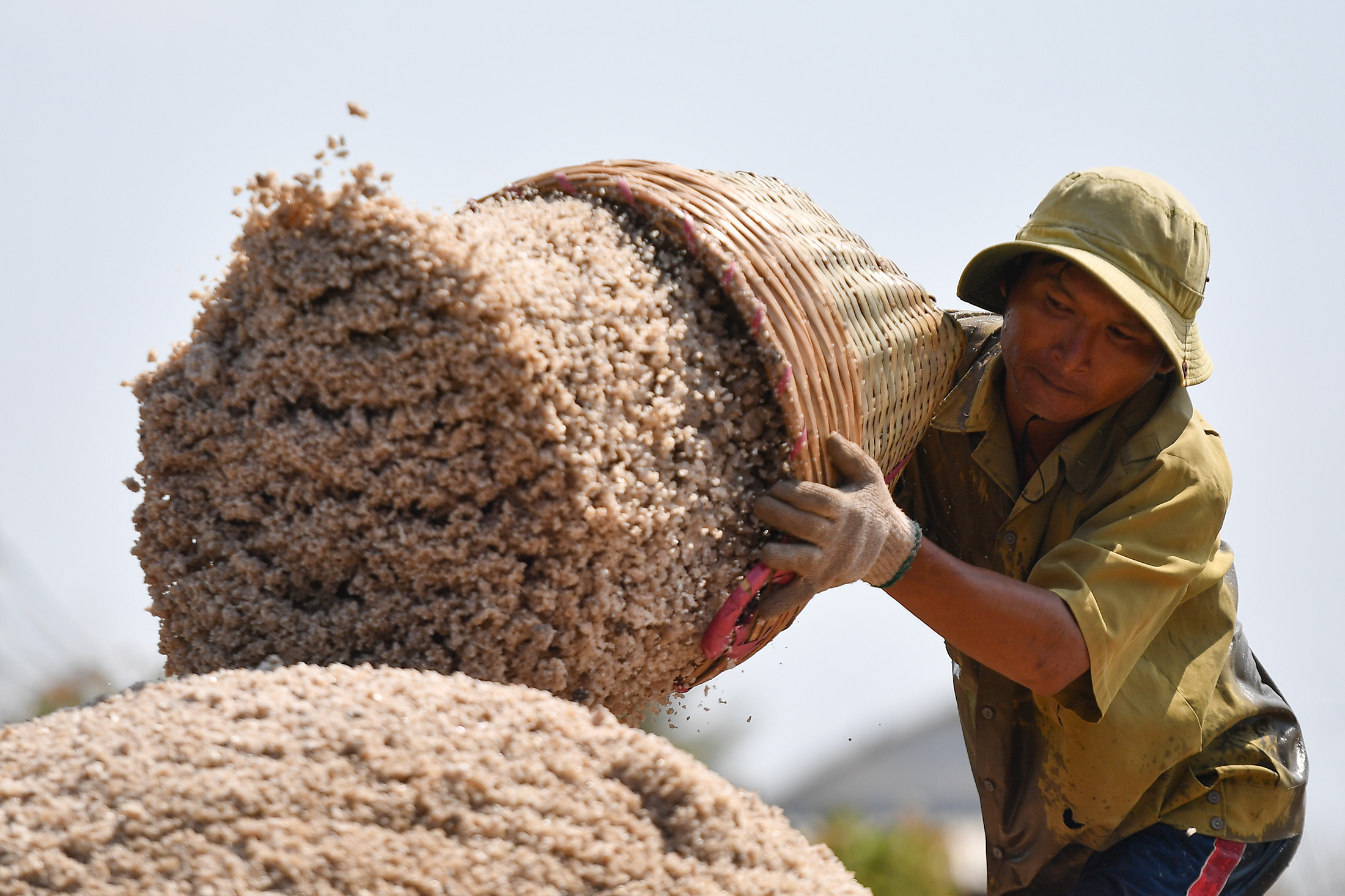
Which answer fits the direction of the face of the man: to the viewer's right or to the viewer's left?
to the viewer's left

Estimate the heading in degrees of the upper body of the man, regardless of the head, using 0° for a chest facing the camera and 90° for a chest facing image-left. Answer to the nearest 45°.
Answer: approximately 45°

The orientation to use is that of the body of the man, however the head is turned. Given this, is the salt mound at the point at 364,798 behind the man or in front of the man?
in front
